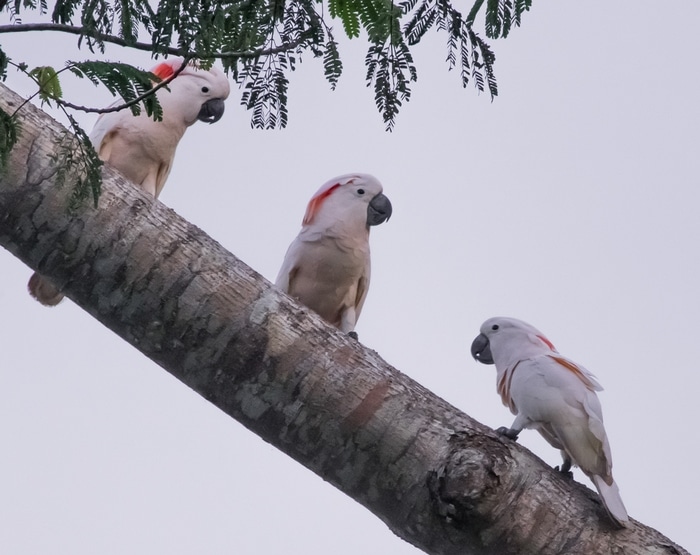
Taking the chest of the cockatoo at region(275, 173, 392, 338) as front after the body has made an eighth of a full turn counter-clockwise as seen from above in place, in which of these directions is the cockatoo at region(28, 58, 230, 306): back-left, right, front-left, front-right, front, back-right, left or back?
back

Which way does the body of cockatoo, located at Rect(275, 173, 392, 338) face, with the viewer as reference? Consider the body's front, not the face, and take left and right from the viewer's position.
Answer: facing the viewer and to the right of the viewer

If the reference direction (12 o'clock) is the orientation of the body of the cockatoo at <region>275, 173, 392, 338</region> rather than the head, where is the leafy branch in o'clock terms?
The leafy branch is roughly at 2 o'clock from the cockatoo.

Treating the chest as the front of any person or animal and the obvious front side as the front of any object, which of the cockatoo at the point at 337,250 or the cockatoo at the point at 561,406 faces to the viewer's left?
the cockatoo at the point at 561,406

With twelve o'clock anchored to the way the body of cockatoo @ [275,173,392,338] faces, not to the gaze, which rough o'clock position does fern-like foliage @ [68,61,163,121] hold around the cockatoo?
The fern-like foliage is roughly at 2 o'clock from the cockatoo.

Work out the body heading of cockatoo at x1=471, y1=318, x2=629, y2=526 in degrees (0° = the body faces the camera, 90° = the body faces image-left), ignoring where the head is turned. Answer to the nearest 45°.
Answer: approximately 90°

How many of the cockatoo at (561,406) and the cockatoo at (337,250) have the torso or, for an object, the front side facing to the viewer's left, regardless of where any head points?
1

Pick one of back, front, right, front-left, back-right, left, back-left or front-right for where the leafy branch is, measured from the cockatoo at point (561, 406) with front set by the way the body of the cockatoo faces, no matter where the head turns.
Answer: front-left
